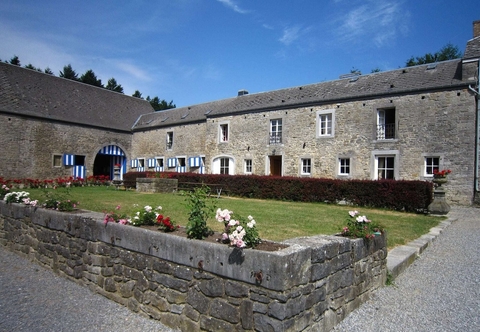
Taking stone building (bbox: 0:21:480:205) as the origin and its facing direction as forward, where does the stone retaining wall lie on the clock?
The stone retaining wall is roughly at 11 o'clock from the stone building.

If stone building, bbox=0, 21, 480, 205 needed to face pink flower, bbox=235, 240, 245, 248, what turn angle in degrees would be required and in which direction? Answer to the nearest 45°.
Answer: approximately 45° to its left

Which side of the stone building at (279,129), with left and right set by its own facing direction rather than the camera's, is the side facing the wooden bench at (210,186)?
front

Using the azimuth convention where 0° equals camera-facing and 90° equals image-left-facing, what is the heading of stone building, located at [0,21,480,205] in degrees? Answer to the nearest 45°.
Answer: approximately 45°
